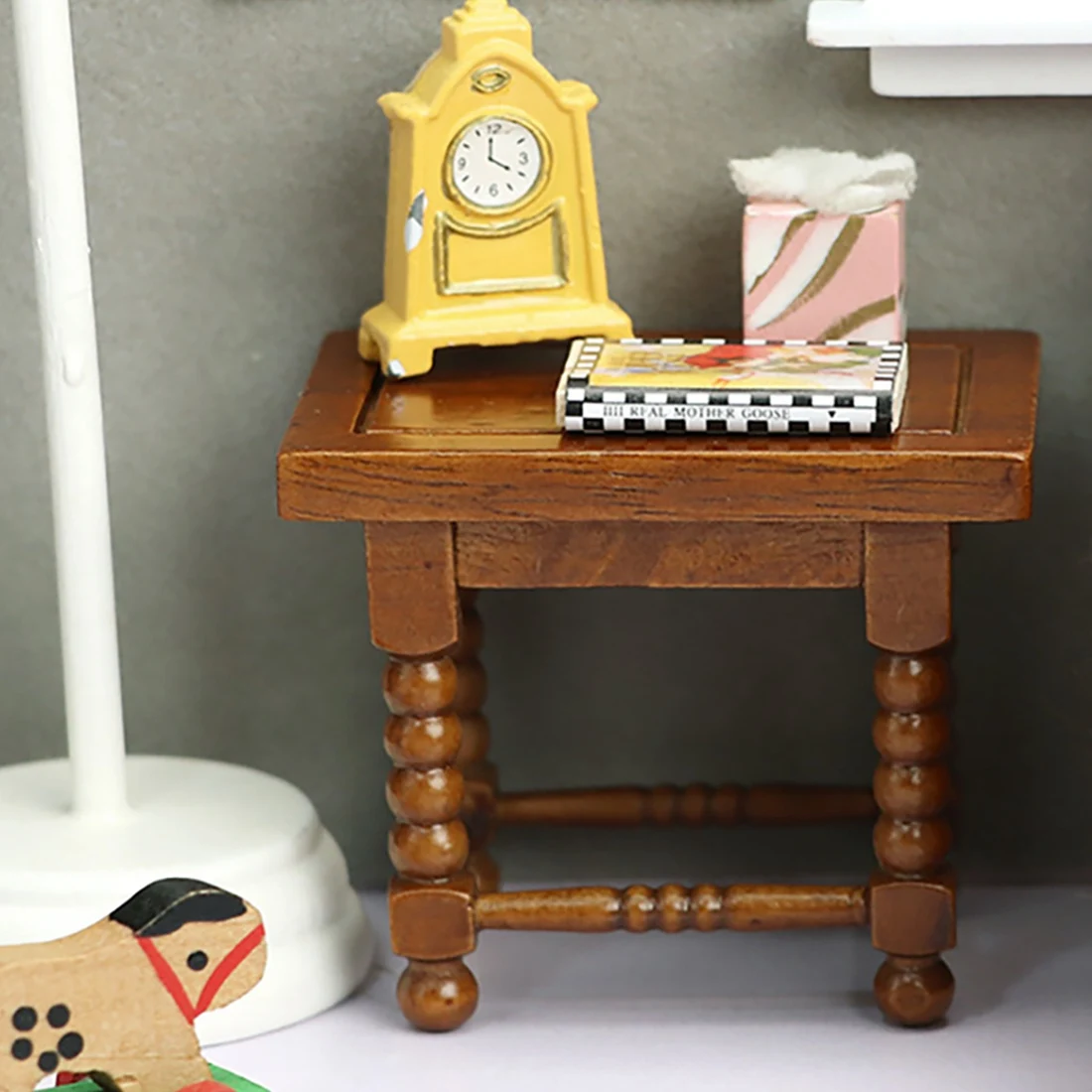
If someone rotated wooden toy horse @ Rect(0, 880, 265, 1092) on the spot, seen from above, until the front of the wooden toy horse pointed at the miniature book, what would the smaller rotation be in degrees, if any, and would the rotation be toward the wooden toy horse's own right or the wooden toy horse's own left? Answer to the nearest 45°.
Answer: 0° — it already faces it

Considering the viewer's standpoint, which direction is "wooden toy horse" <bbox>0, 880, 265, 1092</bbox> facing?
facing to the right of the viewer

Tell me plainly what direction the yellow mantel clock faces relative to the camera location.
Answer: facing the viewer and to the right of the viewer

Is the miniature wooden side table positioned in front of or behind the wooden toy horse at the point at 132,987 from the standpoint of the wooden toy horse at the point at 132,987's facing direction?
in front

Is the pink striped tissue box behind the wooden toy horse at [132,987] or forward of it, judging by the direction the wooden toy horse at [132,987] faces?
forward
